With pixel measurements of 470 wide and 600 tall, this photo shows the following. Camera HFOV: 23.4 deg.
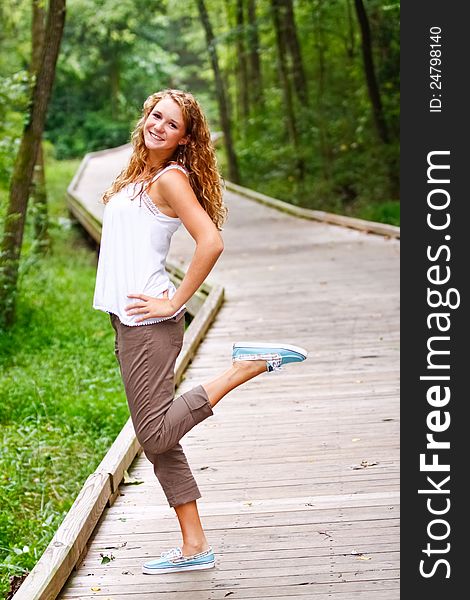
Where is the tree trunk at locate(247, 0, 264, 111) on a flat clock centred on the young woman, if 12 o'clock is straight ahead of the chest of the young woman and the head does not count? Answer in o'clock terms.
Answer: The tree trunk is roughly at 3 o'clock from the young woman.

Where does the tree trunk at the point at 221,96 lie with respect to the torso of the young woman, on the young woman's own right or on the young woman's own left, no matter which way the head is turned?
on the young woman's own right

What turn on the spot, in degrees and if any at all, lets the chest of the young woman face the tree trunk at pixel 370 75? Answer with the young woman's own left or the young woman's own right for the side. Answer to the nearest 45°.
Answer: approximately 90° to the young woman's own right

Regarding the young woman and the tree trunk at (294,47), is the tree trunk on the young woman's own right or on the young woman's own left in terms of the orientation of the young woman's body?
on the young woman's own right

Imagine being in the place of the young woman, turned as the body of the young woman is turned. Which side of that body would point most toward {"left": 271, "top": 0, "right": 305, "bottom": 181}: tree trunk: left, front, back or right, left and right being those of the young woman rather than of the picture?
right

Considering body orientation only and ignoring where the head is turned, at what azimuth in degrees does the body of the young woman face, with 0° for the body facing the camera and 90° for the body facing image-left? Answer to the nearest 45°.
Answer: approximately 90°

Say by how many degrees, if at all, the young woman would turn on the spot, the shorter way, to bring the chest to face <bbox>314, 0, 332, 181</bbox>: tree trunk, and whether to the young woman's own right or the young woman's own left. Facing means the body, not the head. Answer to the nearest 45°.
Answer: approximately 90° to the young woman's own right

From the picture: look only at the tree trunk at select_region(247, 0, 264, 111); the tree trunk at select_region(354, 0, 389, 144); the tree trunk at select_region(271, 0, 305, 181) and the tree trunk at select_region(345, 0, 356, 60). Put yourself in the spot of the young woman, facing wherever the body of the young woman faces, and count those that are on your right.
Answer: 4

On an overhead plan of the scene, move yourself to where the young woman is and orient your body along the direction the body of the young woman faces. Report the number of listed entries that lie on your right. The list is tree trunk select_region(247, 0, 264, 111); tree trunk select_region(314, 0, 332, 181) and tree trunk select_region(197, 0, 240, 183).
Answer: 3
